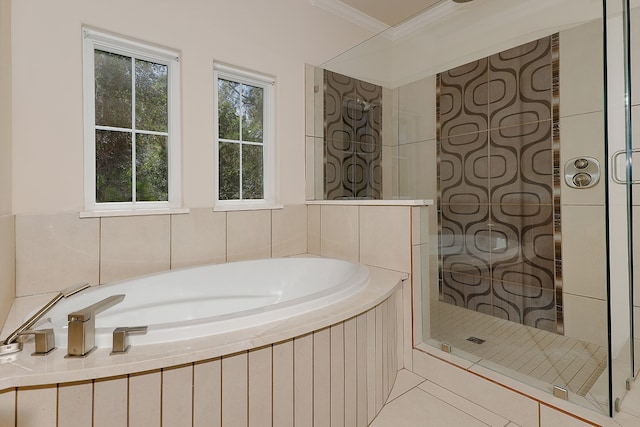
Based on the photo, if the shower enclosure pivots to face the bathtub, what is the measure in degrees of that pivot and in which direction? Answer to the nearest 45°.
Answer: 0° — it already faces it

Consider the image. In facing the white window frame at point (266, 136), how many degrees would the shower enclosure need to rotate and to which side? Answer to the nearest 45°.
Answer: approximately 45° to its right

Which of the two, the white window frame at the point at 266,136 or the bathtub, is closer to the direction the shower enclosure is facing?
the bathtub

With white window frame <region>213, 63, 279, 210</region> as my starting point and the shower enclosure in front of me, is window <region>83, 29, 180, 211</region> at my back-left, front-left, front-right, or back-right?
back-right

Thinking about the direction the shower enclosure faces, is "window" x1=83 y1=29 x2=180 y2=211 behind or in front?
in front

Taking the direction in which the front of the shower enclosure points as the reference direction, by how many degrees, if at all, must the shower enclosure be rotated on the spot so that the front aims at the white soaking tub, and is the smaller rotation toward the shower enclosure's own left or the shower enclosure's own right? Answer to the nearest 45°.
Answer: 0° — it already faces it

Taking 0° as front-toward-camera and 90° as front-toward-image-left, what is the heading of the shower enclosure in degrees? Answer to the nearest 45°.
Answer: approximately 45°
